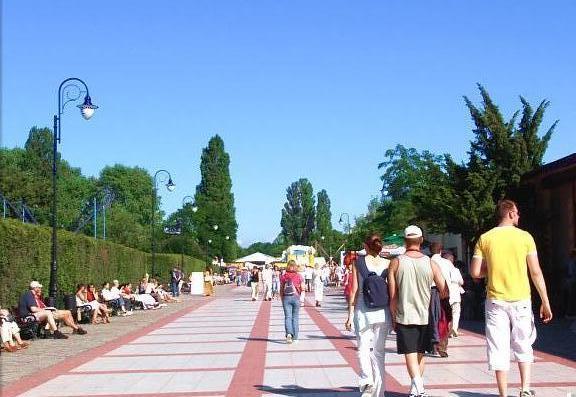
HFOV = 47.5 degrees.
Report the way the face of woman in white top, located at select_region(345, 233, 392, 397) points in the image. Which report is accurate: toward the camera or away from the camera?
away from the camera

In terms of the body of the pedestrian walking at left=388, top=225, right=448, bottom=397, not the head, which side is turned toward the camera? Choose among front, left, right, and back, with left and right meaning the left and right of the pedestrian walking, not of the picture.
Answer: back

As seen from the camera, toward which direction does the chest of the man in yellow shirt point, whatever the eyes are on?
away from the camera

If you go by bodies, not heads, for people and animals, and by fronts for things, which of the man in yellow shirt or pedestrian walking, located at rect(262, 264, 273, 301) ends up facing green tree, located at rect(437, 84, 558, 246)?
the man in yellow shirt

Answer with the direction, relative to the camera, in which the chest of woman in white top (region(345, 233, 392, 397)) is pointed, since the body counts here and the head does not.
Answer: away from the camera

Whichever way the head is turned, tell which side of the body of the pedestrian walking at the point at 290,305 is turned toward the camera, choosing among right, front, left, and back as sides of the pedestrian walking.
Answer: back

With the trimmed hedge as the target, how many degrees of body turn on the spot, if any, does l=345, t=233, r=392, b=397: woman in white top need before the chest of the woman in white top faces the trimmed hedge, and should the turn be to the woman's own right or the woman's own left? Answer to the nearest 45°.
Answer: approximately 45° to the woman's own left

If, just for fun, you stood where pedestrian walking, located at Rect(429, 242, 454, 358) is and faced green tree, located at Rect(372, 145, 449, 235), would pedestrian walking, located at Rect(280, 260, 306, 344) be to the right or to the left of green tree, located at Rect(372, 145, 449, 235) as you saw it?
left
